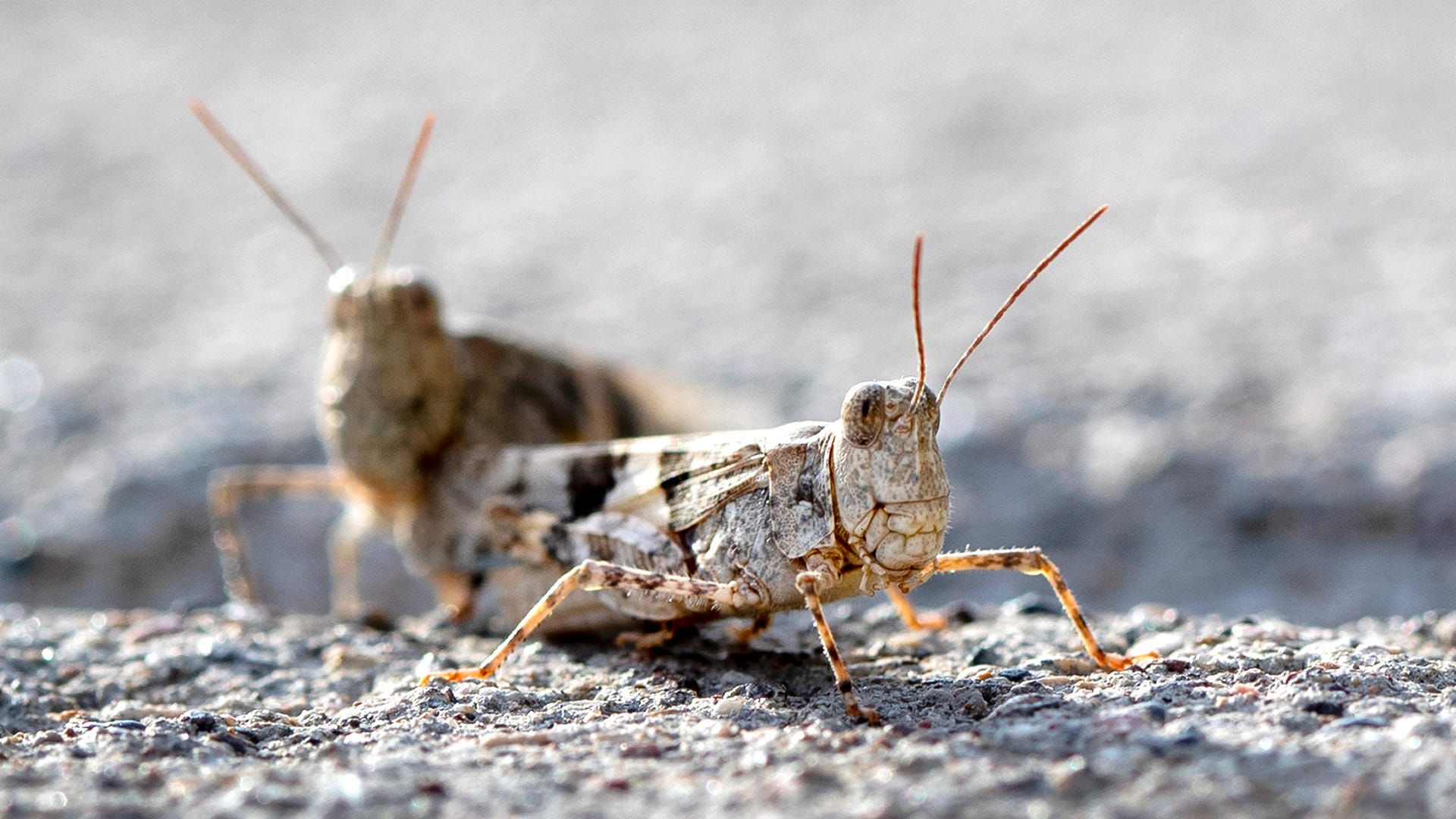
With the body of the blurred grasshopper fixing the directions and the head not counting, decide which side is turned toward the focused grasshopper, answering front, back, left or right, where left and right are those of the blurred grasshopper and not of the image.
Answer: left

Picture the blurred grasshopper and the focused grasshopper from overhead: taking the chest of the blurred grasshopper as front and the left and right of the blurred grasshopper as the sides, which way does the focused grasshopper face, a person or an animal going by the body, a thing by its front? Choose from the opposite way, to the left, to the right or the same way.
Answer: to the left

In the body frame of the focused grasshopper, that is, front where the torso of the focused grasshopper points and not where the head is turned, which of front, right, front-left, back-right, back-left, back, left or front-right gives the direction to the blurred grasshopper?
back

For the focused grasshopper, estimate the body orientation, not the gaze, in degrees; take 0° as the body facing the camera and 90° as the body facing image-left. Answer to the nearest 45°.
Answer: approximately 315°

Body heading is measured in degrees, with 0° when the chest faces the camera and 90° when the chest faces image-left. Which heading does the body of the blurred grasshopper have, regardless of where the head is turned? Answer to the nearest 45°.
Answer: approximately 45°
